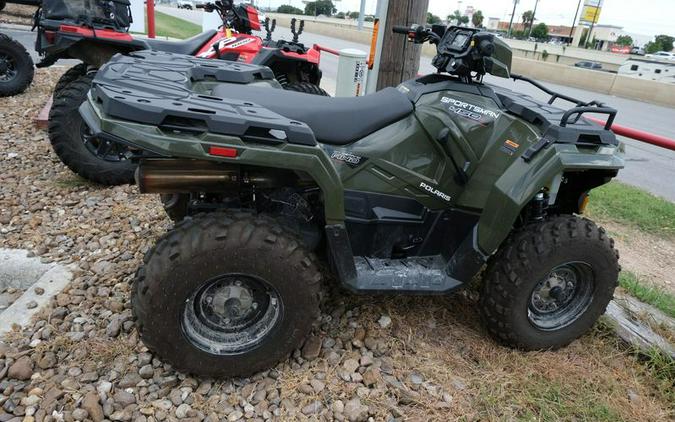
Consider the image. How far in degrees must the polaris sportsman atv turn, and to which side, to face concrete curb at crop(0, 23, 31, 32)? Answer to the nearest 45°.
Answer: approximately 135° to its left

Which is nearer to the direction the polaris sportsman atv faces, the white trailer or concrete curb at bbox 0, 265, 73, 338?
the white trailer

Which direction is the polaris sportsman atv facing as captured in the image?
to the viewer's right

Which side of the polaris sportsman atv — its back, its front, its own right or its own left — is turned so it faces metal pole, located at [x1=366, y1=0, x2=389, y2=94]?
left

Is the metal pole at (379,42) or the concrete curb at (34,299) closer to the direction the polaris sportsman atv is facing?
the metal pole

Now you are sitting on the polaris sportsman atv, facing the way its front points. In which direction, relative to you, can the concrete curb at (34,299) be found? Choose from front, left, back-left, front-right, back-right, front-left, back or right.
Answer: back

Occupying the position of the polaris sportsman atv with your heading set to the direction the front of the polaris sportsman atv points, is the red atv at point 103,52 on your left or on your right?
on your left
